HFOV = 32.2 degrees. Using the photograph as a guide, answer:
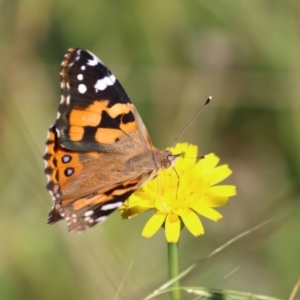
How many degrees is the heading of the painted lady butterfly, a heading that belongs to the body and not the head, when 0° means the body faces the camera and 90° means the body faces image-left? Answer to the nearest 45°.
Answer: approximately 270°
